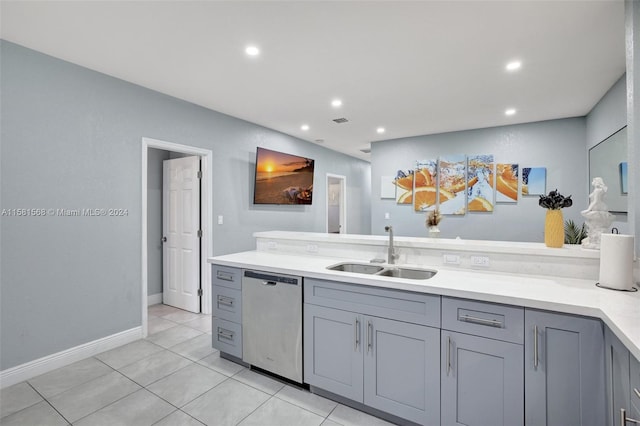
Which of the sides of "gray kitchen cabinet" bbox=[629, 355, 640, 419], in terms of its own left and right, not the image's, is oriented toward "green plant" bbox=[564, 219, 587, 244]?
right

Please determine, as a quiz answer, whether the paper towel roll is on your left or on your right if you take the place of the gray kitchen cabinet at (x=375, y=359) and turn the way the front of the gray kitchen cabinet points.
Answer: on your left

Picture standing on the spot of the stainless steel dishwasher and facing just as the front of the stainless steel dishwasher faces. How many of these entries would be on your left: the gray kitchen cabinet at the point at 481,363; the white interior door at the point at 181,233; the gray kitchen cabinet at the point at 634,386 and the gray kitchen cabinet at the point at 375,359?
3

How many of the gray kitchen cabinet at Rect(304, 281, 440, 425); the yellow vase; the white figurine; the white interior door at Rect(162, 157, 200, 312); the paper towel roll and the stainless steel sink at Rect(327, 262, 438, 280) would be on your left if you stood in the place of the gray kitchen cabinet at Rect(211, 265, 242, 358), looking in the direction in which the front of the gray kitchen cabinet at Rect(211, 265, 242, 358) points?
5

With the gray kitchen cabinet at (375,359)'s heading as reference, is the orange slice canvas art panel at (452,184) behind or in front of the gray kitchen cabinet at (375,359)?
behind

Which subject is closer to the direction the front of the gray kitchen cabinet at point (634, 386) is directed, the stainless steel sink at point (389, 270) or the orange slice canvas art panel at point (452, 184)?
the stainless steel sink

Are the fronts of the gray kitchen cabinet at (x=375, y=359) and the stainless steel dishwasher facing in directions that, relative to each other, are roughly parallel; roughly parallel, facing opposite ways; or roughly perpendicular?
roughly parallel

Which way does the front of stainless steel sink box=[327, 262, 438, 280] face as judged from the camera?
facing the viewer and to the left of the viewer

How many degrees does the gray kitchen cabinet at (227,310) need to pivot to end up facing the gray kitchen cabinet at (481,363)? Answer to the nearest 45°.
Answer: approximately 90° to its left

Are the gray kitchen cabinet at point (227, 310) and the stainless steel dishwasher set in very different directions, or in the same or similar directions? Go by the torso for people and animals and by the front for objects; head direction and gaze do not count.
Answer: same or similar directions

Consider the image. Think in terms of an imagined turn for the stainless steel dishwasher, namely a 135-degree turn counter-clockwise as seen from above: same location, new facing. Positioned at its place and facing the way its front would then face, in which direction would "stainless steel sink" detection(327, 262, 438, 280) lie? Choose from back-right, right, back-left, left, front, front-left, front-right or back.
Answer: front

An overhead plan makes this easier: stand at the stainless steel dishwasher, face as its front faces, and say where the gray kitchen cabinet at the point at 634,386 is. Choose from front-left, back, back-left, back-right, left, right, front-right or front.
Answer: left

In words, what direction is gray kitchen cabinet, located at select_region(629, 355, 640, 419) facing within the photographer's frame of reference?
facing to the left of the viewer

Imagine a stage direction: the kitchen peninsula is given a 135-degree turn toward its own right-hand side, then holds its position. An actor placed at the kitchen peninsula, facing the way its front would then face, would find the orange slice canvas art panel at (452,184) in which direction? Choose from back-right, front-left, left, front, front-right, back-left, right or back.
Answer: front

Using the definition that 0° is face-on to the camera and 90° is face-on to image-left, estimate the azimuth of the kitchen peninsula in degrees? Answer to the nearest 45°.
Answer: approximately 45°

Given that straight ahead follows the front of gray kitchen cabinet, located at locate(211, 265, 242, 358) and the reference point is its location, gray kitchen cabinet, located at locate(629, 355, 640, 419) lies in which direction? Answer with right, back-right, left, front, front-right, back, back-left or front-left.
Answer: left

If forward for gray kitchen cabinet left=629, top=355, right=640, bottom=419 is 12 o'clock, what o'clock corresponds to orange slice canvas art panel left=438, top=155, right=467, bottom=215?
The orange slice canvas art panel is roughly at 2 o'clock from the gray kitchen cabinet.

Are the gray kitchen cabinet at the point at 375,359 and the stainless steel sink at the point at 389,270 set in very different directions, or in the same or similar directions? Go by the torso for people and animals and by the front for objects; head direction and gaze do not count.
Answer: same or similar directions
